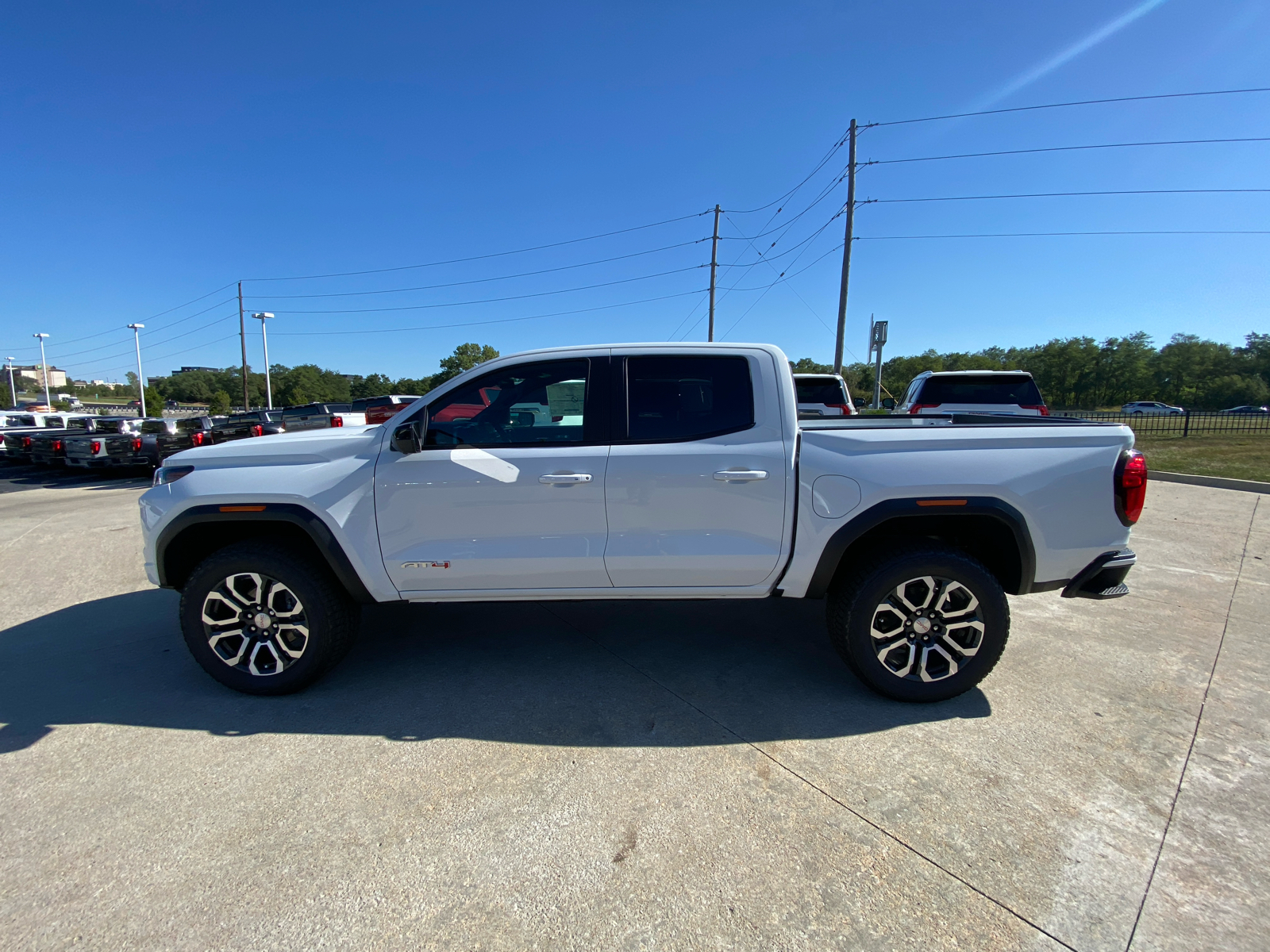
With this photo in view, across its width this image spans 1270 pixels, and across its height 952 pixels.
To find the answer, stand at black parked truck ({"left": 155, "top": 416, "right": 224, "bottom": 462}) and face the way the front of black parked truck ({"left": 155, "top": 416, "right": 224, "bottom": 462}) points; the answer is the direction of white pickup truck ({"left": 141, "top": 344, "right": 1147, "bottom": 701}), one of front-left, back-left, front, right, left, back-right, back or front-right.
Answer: back-right

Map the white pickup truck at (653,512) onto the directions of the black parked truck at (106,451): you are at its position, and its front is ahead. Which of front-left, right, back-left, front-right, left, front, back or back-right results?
back-right

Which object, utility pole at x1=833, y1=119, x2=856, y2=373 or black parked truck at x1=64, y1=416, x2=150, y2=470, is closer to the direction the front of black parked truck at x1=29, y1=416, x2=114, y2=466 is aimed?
the utility pole

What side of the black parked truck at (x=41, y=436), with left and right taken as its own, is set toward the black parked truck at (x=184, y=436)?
right

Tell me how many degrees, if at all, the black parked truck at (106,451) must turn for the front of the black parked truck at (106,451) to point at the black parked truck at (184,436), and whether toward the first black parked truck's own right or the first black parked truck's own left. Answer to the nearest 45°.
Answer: approximately 45° to the first black parked truck's own right

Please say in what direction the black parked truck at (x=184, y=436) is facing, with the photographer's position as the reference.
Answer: facing away from the viewer and to the right of the viewer

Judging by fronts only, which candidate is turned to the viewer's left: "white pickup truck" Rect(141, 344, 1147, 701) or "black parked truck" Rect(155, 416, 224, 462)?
the white pickup truck

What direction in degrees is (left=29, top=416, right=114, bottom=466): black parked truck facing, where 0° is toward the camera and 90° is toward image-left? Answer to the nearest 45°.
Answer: approximately 225°

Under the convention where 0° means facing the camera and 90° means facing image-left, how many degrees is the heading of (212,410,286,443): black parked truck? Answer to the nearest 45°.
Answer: approximately 225°

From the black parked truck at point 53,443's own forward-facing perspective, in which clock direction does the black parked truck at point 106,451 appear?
the black parked truck at point 106,451 is roughly at 4 o'clock from the black parked truck at point 53,443.

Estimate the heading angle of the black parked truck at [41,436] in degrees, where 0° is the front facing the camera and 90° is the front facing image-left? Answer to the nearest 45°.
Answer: approximately 225°

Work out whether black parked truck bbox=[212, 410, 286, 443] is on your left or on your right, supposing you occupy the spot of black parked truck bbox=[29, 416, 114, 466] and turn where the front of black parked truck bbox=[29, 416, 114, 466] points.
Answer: on your right

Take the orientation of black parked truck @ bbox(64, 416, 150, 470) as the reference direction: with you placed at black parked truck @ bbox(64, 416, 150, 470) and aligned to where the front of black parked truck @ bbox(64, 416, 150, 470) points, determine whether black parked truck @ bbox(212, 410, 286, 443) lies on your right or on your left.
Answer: on your right
